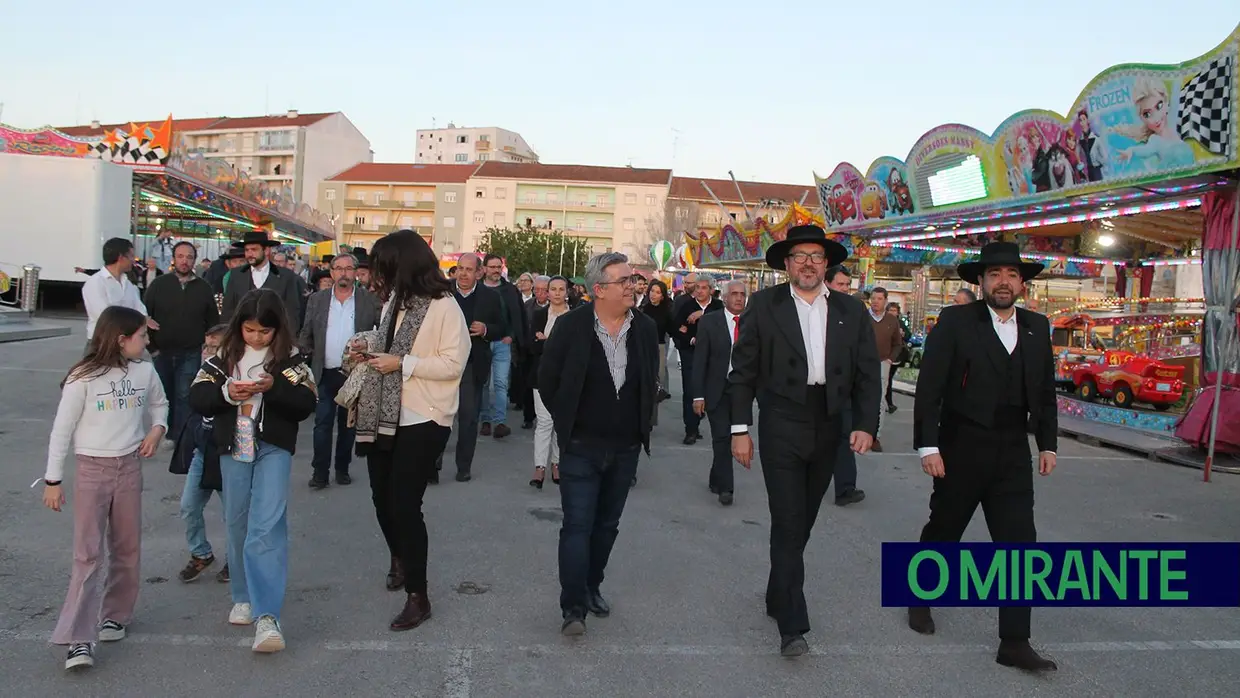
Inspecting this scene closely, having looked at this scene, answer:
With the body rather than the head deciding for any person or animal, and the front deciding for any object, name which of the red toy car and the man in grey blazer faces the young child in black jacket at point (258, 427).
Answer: the man in grey blazer

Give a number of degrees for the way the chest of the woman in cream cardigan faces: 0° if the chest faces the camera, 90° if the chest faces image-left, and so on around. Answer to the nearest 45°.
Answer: approximately 45°

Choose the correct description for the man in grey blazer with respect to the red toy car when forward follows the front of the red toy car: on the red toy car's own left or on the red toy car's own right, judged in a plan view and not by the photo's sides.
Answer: on the red toy car's own left

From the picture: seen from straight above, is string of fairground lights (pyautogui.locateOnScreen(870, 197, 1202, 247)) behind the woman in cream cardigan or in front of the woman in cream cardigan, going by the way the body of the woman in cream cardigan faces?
behind

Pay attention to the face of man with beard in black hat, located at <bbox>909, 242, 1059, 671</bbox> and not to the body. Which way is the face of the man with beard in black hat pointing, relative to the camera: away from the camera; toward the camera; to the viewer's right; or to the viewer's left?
toward the camera

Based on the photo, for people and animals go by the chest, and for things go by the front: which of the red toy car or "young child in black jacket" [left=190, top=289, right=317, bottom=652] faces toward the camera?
the young child in black jacket

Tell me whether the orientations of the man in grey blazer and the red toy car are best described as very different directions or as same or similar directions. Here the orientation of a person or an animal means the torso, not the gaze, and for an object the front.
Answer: very different directions

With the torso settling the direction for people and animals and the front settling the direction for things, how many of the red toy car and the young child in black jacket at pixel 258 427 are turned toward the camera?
1

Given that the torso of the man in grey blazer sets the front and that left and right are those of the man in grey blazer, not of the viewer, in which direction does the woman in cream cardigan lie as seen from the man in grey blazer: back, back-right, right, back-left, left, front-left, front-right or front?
front

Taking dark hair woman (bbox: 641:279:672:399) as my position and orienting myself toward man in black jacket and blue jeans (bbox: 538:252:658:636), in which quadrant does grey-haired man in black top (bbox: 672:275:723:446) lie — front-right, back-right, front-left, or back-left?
front-left

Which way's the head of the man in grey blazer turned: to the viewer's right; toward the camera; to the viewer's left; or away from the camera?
toward the camera

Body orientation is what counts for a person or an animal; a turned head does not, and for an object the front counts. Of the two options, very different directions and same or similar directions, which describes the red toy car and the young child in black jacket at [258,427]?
very different directions

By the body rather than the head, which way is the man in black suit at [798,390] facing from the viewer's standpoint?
toward the camera

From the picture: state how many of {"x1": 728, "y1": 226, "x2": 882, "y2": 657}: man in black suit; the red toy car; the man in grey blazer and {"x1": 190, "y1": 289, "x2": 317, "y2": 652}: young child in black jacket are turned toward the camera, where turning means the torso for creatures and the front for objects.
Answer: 3

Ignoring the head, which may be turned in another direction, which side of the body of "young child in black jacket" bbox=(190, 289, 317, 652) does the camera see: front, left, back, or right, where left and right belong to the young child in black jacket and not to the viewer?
front

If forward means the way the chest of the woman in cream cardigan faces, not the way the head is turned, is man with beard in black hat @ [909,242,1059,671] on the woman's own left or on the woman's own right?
on the woman's own left

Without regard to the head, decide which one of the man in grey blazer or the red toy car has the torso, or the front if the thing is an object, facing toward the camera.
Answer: the man in grey blazer

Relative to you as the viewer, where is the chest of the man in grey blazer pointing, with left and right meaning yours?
facing the viewer
